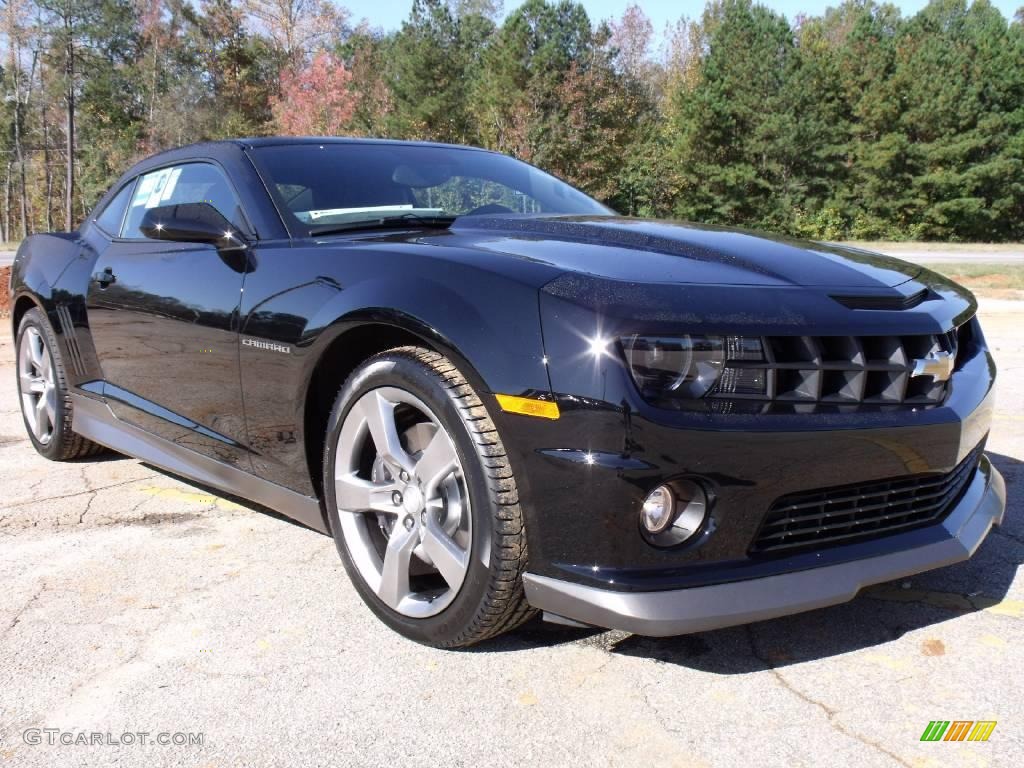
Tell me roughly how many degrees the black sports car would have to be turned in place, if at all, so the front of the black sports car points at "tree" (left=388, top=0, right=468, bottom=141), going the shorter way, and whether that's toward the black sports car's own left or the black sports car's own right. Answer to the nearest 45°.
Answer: approximately 135° to the black sports car's own left

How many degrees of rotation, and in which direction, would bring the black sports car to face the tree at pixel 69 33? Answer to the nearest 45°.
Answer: approximately 180°

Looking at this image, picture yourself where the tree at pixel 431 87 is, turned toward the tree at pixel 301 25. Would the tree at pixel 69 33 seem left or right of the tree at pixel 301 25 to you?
left

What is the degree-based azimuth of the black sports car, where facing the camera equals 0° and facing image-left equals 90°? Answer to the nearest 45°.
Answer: approximately 315°

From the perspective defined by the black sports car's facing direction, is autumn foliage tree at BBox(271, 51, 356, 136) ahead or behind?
behind

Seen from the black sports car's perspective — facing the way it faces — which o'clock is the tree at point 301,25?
The tree is roughly at 7 o'clock from the black sports car.
